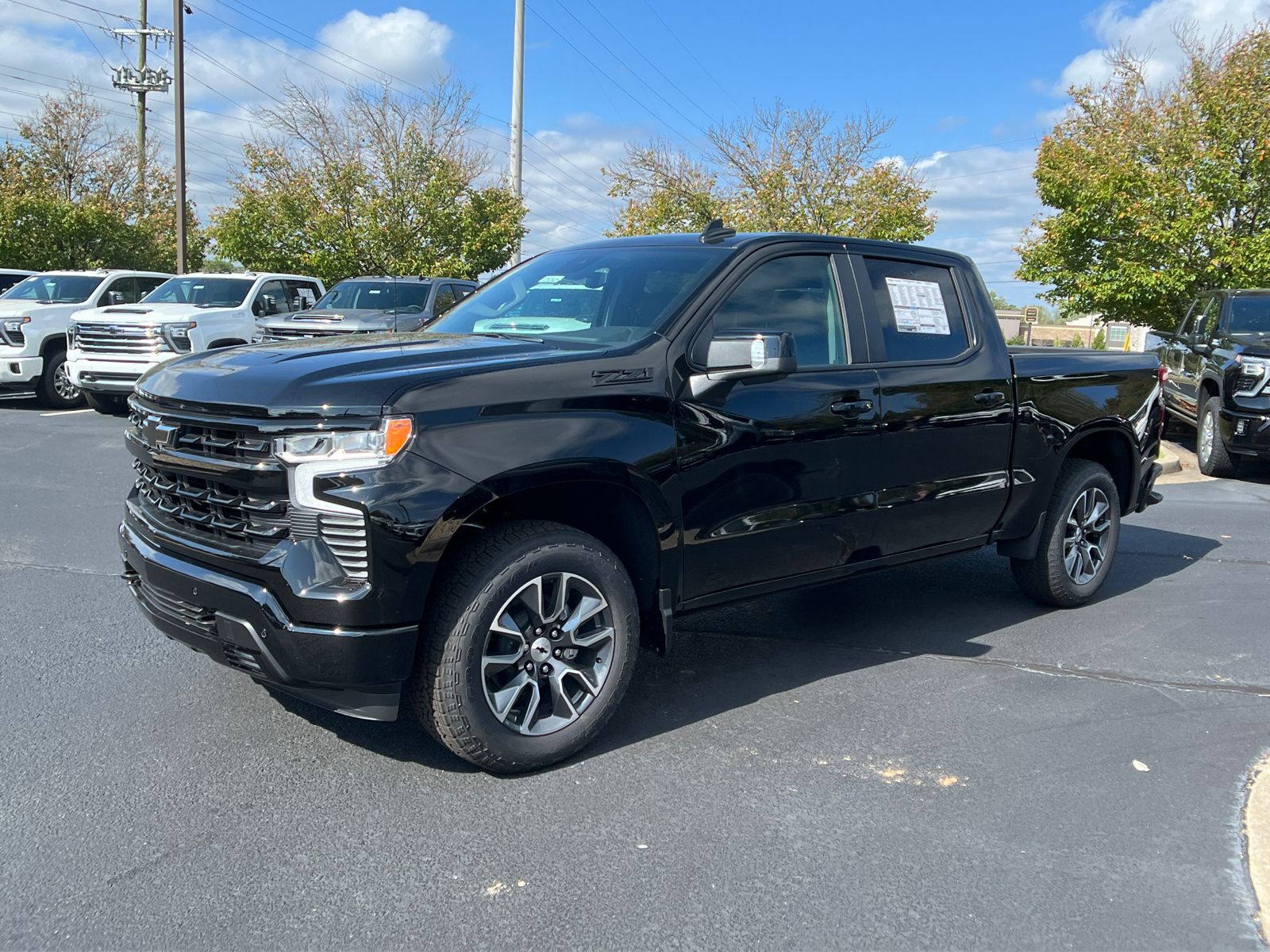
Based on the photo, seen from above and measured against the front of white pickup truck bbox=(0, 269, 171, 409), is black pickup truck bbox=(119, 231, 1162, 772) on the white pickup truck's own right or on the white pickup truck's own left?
on the white pickup truck's own left

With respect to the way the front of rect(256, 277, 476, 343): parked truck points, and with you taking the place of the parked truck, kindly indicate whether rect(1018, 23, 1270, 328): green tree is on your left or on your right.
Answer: on your left

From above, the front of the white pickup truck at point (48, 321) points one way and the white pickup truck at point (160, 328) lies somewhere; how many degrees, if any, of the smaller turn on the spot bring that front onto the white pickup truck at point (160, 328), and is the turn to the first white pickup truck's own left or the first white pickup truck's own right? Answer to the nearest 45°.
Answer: approximately 90° to the first white pickup truck's own left

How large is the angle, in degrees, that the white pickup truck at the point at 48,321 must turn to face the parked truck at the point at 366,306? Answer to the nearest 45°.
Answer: approximately 90° to its left

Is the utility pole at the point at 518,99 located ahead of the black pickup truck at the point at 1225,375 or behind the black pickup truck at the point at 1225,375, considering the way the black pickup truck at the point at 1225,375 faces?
behind

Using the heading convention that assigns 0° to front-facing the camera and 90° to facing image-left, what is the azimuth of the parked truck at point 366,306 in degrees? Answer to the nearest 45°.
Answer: approximately 45°

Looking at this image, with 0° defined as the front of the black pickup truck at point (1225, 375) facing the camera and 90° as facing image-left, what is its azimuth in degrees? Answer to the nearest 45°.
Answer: approximately 315°

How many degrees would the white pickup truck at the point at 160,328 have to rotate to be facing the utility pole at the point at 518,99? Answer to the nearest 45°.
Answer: approximately 180°

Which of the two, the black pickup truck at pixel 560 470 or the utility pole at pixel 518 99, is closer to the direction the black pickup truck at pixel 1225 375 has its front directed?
the black pickup truck

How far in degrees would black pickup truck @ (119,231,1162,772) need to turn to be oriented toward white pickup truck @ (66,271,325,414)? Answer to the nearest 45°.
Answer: approximately 90° to its right
